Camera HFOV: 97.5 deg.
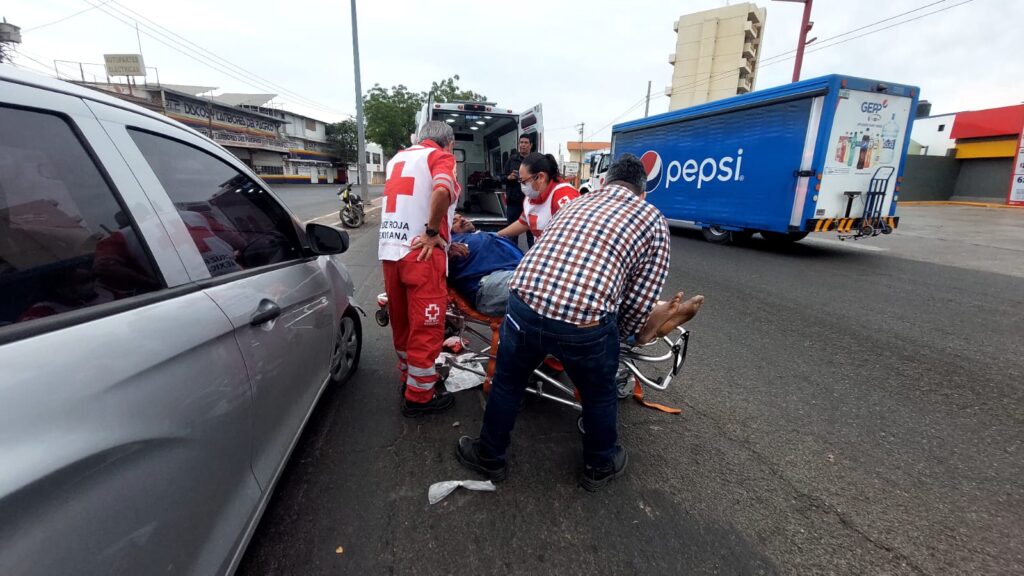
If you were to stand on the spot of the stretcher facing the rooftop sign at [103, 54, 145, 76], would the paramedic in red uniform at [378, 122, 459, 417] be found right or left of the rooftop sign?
left

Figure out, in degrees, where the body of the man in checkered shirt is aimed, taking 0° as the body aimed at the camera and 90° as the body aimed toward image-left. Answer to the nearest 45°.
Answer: approximately 225°

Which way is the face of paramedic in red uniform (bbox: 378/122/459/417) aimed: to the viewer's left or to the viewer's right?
to the viewer's right

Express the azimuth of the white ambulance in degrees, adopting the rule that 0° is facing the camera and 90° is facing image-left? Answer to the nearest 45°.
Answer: approximately 180°

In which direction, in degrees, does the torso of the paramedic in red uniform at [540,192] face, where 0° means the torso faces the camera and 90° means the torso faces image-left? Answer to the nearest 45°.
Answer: approximately 45°

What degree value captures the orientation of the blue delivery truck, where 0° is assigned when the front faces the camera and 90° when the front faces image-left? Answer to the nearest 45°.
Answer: approximately 135°

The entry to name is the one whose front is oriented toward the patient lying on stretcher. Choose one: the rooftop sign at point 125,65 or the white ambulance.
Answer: the rooftop sign

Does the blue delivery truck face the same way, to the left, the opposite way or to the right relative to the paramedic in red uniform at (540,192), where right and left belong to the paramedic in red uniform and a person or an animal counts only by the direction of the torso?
to the right

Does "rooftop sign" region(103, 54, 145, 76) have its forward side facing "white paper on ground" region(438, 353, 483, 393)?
yes

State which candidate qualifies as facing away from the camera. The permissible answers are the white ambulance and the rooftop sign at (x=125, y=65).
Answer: the white ambulance

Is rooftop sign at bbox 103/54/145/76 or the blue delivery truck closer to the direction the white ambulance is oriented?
the rooftop sign

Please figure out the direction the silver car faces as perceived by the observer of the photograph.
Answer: facing away from the viewer and to the right of the viewer

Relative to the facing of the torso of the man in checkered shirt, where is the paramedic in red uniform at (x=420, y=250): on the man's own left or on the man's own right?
on the man's own left
